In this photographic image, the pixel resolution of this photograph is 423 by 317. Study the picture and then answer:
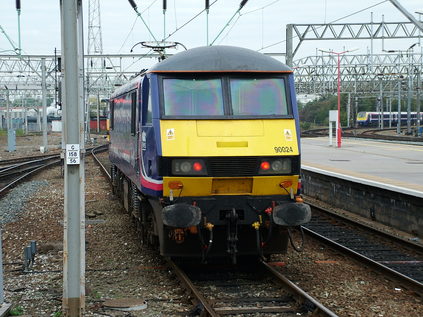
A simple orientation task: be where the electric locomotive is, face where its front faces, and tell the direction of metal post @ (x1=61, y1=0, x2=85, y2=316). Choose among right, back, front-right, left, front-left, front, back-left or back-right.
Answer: front-right

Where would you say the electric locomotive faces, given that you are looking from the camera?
facing the viewer
